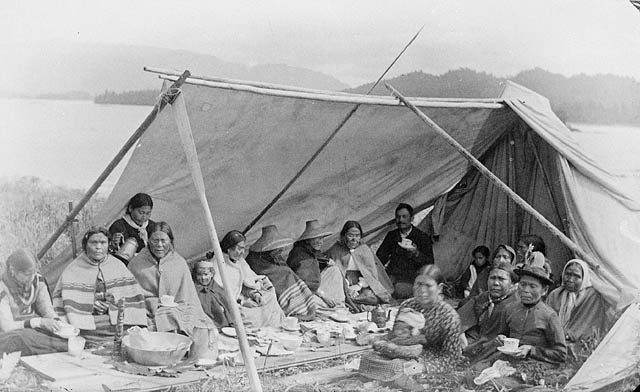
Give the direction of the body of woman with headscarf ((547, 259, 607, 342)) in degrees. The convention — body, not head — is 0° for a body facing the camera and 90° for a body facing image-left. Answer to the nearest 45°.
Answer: approximately 45°

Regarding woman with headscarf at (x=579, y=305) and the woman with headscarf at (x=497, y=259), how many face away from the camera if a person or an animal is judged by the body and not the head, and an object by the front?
0

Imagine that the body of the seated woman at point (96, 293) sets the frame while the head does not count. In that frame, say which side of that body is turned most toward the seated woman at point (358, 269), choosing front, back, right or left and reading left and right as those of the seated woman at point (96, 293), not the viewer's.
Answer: left

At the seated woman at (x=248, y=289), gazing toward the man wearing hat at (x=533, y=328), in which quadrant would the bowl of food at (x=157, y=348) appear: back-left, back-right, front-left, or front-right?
back-right

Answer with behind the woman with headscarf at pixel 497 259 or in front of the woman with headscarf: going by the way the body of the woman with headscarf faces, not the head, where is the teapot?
in front

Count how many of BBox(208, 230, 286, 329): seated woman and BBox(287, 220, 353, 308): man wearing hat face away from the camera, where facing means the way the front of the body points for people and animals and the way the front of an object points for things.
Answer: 0

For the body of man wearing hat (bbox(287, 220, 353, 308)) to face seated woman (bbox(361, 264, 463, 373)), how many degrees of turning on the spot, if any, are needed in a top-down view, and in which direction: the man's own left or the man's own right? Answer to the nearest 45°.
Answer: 0° — they already face them

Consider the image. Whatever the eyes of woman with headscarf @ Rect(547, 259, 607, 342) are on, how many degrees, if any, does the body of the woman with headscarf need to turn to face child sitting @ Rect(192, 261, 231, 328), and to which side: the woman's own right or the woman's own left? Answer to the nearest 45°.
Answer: approximately 45° to the woman's own right

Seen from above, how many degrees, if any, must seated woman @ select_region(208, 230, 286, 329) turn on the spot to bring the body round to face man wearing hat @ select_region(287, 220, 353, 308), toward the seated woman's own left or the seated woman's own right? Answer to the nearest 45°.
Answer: approximately 90° to the seated woman's own left
